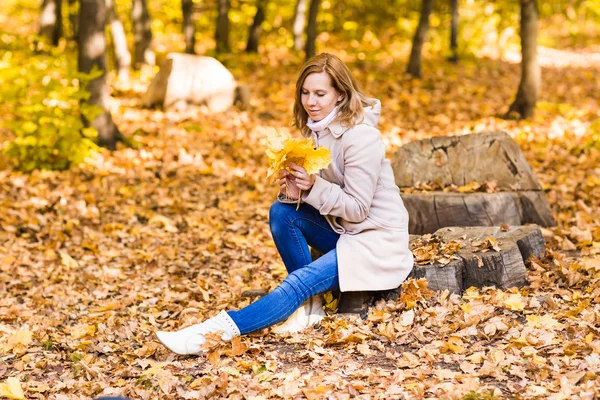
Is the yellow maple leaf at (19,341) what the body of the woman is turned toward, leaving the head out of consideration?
yes

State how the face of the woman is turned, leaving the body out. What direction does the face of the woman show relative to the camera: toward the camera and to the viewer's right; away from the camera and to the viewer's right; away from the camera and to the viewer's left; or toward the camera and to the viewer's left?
toward the camera and to the viewer's left

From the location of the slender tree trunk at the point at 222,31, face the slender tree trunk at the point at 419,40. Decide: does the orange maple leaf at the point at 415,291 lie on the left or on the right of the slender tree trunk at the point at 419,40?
right

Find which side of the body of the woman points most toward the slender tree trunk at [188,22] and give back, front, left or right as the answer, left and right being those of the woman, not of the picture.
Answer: right

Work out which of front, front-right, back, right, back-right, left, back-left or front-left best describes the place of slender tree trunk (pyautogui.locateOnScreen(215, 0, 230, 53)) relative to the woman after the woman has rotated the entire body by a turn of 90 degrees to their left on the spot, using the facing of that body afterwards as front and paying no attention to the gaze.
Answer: back

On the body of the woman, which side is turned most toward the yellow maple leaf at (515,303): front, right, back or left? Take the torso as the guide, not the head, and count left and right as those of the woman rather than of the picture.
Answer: back

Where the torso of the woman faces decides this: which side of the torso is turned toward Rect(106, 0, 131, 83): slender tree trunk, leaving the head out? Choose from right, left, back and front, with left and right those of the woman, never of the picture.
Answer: right

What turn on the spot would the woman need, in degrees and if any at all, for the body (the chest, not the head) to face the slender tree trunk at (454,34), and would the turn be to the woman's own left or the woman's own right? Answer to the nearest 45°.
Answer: approximately 90° to the woman's own right

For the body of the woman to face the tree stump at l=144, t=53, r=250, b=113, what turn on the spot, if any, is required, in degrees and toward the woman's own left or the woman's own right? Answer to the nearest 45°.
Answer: approximately 90° to the woman's own right

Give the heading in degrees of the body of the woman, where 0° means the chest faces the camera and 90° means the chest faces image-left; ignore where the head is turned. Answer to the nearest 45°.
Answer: approximately 90°

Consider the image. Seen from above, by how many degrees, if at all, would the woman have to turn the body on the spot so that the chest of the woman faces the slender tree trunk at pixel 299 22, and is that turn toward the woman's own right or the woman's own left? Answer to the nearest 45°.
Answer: approximately 90° to the woman's own right
